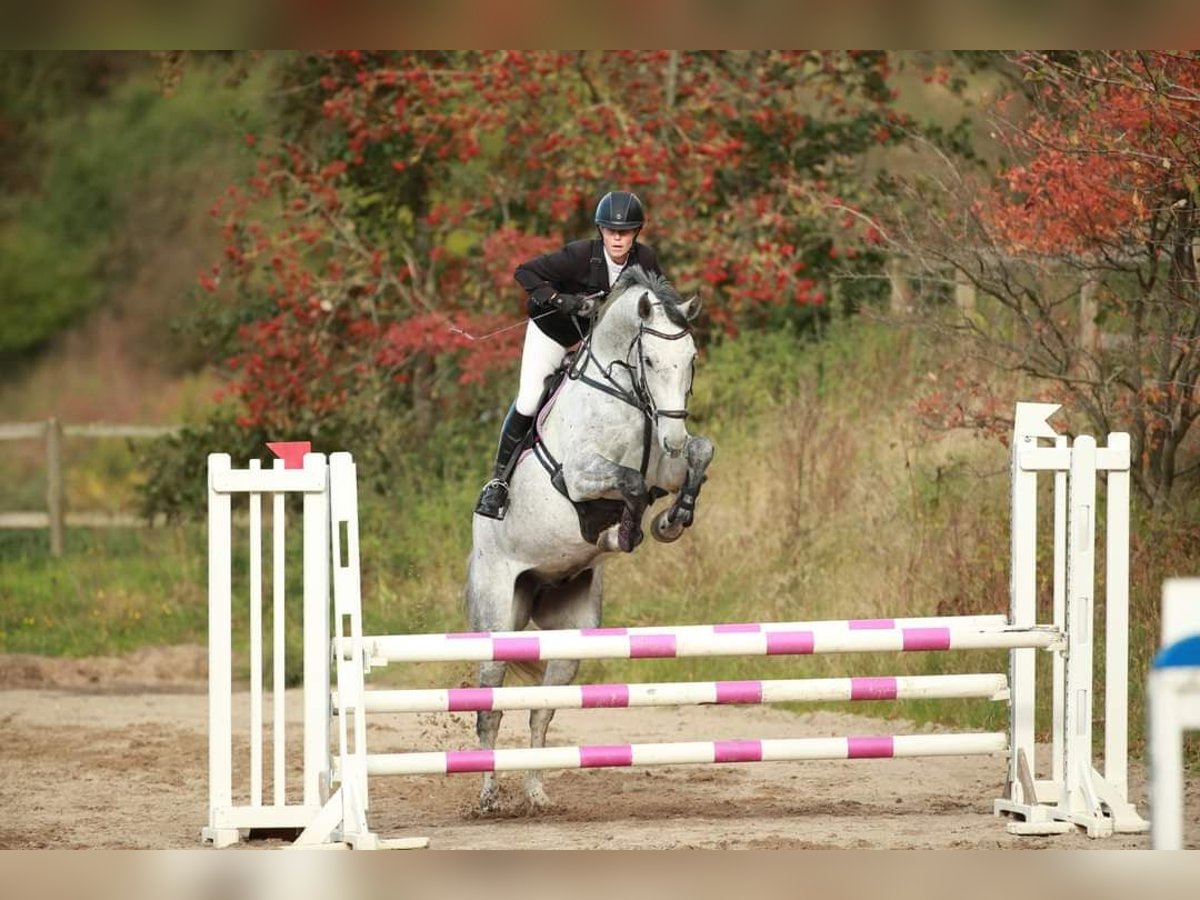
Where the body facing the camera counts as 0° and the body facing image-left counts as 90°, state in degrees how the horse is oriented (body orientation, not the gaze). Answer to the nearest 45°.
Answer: approximately 315°

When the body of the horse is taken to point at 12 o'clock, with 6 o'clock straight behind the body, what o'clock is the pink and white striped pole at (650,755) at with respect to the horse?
The pink and white striped pole is roughly at 1 o'clock from the horse.

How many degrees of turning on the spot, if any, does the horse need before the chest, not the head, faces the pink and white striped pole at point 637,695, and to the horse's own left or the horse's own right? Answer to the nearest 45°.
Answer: approximately 45° to the horse's own right
